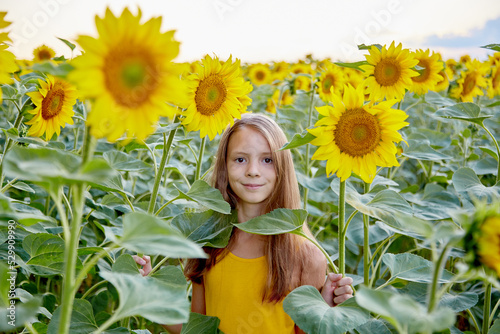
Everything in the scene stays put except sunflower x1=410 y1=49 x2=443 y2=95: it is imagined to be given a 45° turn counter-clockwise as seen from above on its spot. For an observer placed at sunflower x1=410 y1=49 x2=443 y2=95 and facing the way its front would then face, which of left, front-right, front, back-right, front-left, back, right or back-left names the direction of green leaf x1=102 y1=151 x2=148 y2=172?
right

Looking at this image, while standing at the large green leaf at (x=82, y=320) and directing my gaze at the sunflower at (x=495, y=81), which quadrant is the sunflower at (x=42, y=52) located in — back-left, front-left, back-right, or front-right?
front-left

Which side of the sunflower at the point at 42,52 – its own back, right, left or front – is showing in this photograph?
front

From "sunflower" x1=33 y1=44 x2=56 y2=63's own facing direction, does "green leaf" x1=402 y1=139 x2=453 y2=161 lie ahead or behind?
ahead

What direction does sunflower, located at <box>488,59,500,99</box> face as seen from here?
toward the camera

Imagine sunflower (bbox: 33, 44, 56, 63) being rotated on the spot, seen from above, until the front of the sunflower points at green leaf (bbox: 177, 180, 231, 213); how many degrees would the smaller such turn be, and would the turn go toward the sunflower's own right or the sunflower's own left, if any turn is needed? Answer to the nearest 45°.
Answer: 0° — it already faces it

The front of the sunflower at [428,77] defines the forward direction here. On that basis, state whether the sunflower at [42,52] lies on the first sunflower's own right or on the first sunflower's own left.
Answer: on the first sunflower's own right

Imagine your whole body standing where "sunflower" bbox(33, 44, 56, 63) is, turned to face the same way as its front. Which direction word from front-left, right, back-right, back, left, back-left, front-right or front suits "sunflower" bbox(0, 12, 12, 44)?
front

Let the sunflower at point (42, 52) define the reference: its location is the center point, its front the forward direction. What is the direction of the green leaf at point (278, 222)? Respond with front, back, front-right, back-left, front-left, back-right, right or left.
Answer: front

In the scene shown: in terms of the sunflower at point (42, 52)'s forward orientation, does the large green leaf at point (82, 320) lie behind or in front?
in front

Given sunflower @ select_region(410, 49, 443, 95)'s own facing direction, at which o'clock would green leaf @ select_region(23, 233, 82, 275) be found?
The green leaf is roughly at 1 o'clock from the sunflower.

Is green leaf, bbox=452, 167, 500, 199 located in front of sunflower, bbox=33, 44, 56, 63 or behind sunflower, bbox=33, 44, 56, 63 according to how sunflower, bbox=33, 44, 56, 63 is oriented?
in front

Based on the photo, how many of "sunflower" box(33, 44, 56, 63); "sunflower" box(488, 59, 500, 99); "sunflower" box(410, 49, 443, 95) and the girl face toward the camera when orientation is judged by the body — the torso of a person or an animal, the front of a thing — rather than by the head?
4

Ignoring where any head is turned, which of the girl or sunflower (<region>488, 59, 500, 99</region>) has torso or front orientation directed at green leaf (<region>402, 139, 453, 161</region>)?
the sunflower
